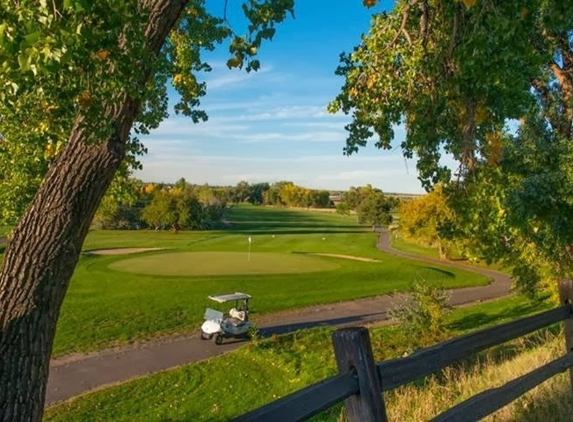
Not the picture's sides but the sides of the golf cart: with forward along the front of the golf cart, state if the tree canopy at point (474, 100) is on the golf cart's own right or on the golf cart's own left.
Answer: on the golf cart's own left

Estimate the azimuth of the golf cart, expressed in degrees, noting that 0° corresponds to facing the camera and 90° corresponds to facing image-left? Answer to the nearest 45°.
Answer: approximately 45°

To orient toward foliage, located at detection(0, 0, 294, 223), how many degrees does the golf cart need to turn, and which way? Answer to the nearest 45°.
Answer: approximately 45° to its left

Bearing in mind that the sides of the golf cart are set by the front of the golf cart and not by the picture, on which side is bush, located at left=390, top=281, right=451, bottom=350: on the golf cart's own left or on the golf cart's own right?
on the golf cart's own left

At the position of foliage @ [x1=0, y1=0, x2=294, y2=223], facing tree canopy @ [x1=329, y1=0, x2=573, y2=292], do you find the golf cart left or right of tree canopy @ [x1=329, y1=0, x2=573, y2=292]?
left

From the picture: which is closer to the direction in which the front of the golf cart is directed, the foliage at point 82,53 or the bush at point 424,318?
the foliage

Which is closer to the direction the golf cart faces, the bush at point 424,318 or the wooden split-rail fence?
the wooden split-rail fence
